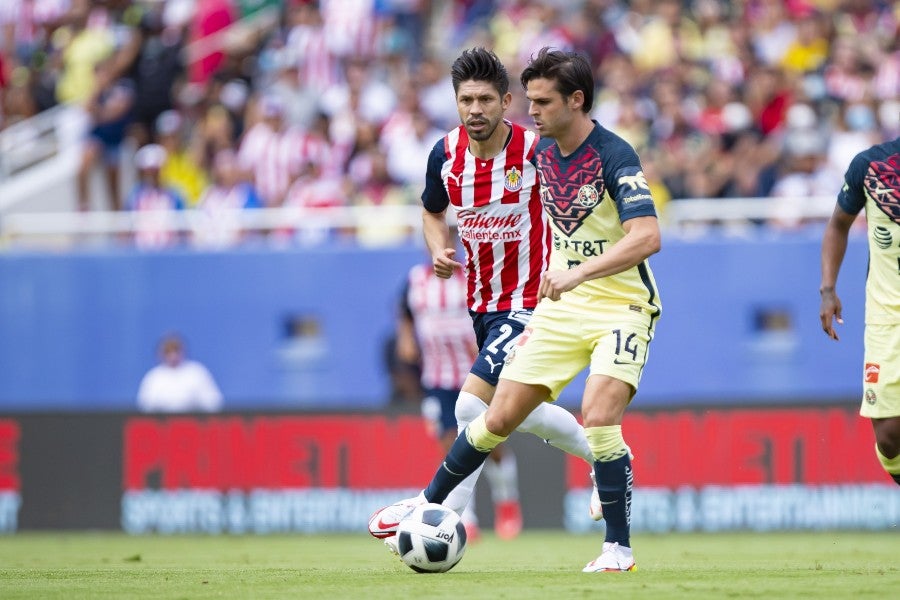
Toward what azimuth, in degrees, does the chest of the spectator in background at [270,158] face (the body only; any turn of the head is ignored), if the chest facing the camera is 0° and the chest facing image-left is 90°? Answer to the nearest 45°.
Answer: approximately 0°

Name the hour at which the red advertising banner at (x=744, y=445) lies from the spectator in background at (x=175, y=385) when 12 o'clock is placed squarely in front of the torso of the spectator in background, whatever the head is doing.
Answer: The red advertising banner is roughly at 10 o'clock from the spectator in background.

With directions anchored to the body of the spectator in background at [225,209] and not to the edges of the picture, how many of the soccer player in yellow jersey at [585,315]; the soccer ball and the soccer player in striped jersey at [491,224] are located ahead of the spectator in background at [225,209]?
3

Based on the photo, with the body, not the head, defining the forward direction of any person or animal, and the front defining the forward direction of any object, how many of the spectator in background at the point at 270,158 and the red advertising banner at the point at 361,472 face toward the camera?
2
